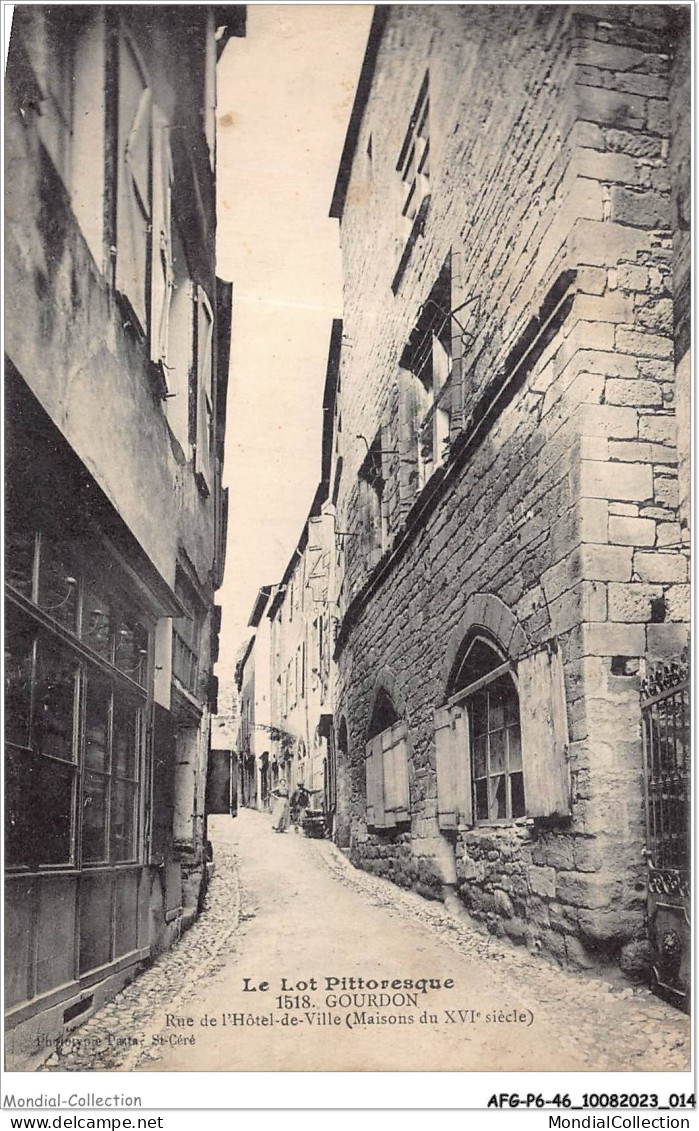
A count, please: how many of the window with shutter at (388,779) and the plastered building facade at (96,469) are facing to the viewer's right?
1

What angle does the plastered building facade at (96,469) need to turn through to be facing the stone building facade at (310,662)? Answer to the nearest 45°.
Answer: approximately 90° to its left

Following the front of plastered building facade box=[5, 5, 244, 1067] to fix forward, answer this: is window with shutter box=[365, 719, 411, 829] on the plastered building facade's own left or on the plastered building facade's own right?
on the plastered building facade's own left

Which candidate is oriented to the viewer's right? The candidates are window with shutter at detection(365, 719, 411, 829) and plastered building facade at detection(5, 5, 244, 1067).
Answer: the plastered building facade

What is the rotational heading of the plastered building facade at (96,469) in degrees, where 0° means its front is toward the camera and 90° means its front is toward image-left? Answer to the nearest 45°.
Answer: approximately 270°

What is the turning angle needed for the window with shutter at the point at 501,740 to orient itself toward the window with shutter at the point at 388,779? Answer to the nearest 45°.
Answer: approximately 135° to its right

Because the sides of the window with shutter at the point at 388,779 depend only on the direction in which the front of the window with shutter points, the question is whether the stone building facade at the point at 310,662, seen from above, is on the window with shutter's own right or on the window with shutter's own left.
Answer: on the window with shutter's own right

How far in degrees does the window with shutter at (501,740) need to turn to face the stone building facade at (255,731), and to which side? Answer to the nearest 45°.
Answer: approximately 135° to its right

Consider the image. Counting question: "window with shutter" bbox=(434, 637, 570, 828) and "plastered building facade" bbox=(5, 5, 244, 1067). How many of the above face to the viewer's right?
1

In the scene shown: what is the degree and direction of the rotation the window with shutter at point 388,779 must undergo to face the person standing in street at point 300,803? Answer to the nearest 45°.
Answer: approximately 135° to its right

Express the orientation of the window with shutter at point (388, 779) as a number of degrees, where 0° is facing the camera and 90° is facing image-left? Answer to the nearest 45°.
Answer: approximately 45°
